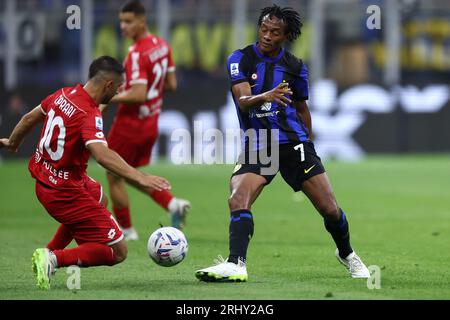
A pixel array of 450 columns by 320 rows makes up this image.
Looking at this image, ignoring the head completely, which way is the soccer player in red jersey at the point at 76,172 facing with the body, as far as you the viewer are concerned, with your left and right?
facing away from the viewer and to the right of the viewer

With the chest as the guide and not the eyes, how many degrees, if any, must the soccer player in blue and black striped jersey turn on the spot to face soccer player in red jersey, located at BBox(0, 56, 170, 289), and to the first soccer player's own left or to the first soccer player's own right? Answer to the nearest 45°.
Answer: approximately 90° to the first soccer player's own right

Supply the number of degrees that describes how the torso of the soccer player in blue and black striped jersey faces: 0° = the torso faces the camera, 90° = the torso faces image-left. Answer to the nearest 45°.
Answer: approximately 0°
